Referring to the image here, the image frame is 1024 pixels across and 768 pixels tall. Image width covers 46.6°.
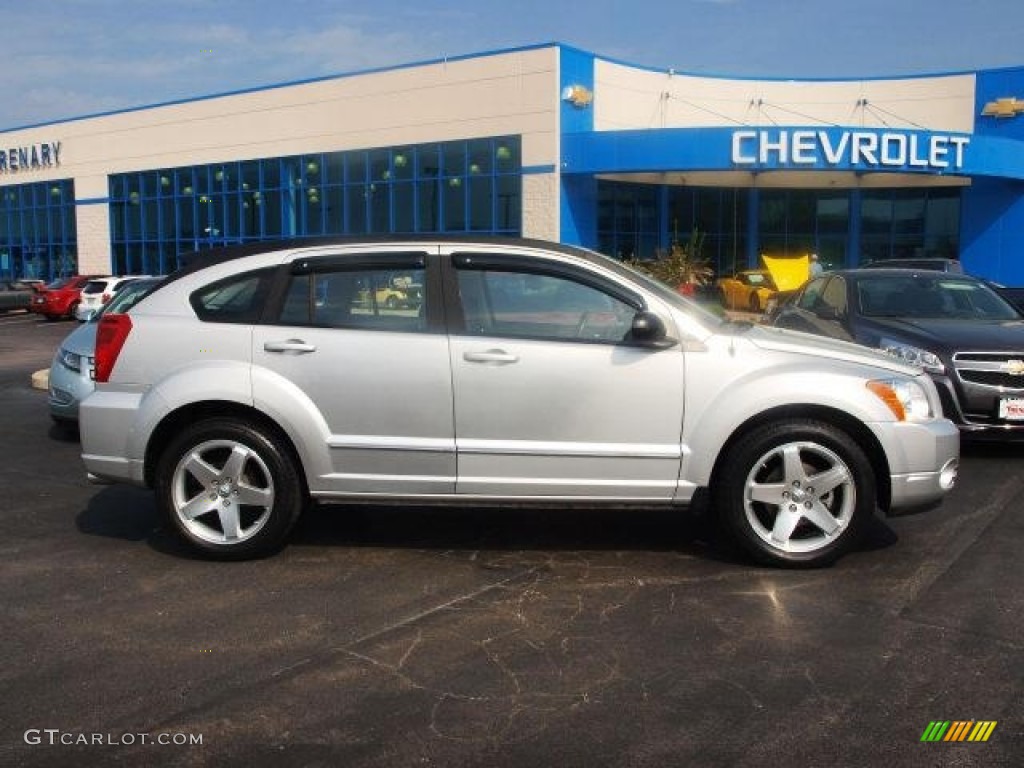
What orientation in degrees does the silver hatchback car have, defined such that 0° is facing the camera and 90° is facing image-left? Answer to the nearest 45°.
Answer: approximately 270°

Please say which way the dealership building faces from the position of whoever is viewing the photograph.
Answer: facing the viewer

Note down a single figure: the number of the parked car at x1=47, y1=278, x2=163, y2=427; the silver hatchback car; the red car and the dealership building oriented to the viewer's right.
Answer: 1

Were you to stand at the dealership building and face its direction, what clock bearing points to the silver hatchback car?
The silver hatchback car is roughly at 12 o'clock from the dealership building.

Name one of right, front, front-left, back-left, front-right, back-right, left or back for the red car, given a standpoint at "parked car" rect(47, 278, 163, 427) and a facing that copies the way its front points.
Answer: back-right

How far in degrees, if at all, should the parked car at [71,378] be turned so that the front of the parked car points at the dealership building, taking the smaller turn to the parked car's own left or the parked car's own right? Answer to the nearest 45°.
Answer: approximately 180°

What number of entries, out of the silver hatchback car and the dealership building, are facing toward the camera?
1

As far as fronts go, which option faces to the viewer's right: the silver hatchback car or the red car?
the silver hatchback car

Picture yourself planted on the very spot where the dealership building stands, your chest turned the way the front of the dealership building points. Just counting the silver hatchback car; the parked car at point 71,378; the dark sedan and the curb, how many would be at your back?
0

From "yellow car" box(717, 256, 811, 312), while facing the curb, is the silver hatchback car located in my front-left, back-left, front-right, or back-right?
front-left

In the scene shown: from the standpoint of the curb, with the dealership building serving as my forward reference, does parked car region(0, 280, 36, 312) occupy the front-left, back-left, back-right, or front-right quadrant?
front-left

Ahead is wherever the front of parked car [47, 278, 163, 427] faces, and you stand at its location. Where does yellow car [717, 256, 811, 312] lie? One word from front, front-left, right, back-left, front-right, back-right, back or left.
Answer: back

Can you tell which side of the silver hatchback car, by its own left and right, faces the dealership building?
left

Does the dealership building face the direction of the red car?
no

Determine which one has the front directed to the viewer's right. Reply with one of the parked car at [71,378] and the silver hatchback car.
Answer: the silver hatchback car

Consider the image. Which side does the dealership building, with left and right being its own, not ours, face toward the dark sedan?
front

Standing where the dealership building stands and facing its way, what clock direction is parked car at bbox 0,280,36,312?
The parked car is roughly at 3 o'clock from the dealership building.
